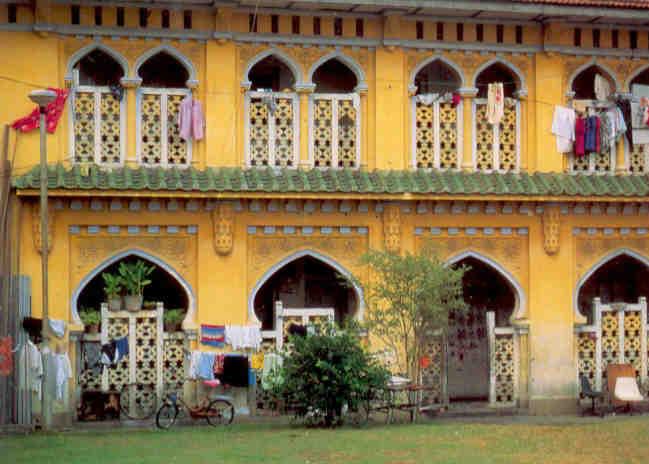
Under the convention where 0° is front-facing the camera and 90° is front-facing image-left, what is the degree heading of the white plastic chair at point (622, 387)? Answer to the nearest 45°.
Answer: approximately 315°

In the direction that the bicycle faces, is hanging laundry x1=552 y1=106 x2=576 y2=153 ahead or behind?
behind

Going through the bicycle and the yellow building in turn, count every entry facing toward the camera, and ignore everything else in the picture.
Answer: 1

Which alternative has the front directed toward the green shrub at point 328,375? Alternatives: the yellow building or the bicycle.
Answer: the yellow building

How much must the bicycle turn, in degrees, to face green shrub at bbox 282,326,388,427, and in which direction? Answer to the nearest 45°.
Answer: approximately 135° to its left

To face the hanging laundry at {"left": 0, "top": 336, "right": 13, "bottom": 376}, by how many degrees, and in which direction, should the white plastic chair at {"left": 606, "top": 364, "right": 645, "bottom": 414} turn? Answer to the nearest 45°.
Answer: approximately 90° to its right

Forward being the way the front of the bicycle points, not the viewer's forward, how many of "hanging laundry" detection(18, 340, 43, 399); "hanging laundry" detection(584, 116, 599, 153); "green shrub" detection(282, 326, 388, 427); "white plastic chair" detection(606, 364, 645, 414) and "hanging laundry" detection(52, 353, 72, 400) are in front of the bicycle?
2

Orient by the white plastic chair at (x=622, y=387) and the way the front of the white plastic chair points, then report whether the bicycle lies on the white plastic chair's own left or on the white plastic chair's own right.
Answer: on the white plastic chair's own right

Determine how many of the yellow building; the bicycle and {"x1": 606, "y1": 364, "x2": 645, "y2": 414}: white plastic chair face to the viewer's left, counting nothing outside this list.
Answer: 1

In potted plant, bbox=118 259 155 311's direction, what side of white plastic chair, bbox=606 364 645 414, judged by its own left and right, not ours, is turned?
right

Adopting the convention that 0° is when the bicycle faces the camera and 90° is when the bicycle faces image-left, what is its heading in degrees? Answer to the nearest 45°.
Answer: approximately 90°

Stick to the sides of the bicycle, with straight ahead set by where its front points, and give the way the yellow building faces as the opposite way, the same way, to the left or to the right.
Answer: to the left
